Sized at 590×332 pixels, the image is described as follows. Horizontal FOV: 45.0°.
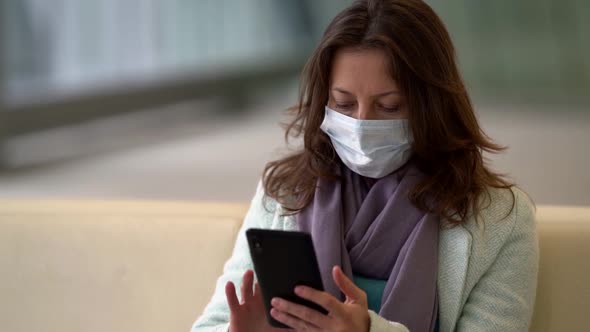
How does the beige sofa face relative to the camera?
toward the camera
